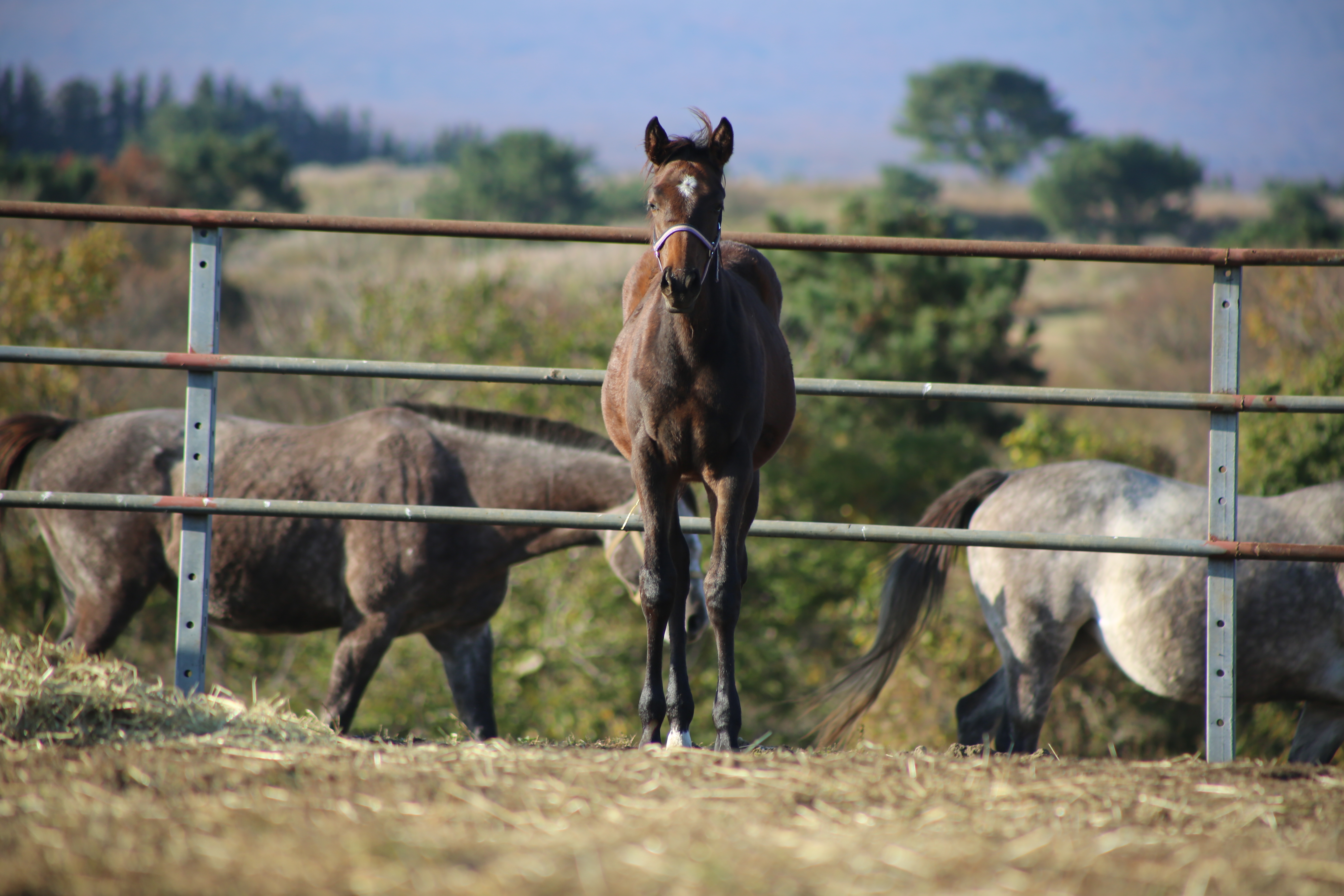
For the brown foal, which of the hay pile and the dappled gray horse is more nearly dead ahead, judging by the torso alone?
the hay pile

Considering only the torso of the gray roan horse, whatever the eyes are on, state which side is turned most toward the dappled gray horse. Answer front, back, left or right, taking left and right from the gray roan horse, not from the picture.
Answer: front

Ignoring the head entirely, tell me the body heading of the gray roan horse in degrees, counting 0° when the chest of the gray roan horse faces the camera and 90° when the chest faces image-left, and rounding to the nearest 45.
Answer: approximately 270°

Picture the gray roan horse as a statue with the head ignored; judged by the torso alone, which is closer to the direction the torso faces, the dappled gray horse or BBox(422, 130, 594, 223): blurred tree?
the dappled gray horse

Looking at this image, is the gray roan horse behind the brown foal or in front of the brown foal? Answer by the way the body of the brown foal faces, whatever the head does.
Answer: behind

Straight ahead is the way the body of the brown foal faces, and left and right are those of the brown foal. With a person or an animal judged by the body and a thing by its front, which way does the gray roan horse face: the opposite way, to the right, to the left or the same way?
to the left

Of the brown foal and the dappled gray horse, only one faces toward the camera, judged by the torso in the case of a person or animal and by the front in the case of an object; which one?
the brown foal

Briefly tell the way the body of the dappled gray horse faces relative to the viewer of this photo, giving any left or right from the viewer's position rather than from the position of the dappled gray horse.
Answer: facing to the right of the viewer

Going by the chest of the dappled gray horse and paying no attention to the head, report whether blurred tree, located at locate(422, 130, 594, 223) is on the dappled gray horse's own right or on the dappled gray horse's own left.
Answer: on the dappled gray horse's own left

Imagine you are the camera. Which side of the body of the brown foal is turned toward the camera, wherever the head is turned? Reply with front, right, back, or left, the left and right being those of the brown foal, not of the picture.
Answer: front

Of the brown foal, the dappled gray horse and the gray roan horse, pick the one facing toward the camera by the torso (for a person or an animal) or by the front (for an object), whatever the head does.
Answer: the brown foal

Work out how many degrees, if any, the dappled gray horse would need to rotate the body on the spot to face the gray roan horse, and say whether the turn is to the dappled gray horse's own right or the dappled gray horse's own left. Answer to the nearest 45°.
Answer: approximately 180°

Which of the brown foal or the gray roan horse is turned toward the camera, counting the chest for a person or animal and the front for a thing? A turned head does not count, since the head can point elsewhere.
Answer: the brown foal
